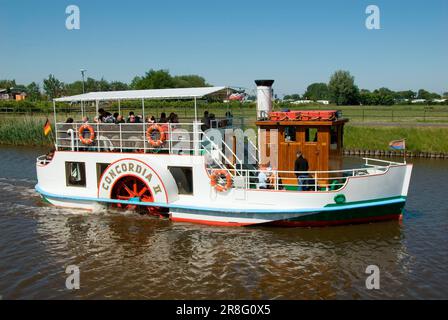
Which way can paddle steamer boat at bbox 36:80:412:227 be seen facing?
to the viewer's right
